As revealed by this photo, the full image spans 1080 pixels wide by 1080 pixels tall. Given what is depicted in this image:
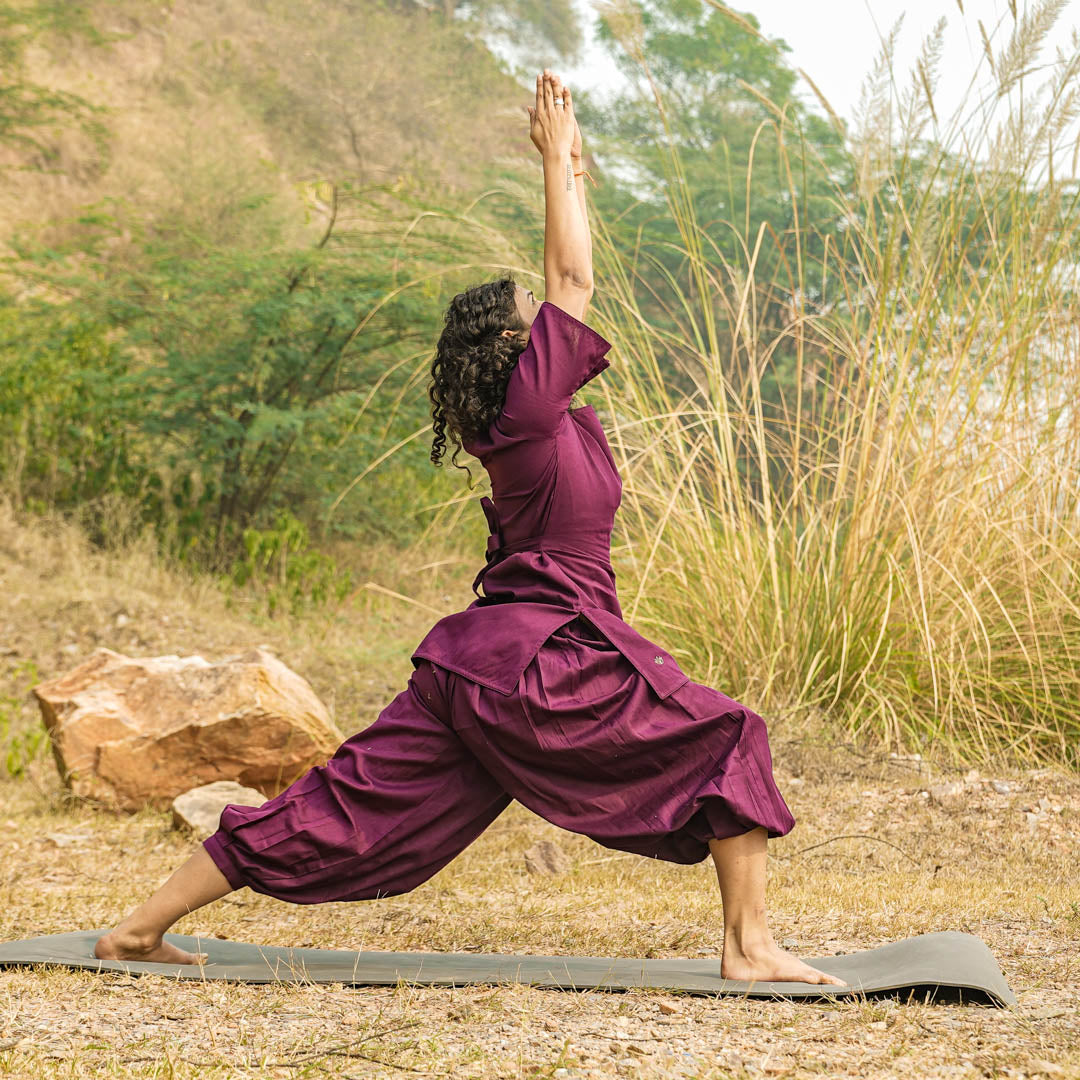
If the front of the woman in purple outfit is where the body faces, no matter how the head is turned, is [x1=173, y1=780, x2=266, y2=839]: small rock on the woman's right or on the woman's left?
on the woman's left

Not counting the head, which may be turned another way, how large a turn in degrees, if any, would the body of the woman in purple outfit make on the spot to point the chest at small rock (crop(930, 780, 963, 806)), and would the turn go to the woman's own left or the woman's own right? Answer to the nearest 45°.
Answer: approximately 45° to the woman's own left

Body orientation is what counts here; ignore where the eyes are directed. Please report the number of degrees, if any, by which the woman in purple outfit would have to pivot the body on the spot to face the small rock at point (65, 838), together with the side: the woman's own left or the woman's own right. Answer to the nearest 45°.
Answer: approximately 135° to the woman's own left

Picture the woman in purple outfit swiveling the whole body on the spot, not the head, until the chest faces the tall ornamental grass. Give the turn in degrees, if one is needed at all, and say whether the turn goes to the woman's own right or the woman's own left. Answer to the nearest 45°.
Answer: approximately 45° to the woman's own left

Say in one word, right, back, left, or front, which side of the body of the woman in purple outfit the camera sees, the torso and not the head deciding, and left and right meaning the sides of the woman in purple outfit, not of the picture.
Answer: right

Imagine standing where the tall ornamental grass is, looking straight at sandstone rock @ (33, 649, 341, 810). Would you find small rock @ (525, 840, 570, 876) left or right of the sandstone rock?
left

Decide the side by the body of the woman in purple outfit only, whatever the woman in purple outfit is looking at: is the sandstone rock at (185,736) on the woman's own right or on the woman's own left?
on the woman's own left

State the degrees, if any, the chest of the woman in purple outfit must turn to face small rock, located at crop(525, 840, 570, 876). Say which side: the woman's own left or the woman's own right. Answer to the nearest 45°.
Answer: approximately 90° to the woman's own left

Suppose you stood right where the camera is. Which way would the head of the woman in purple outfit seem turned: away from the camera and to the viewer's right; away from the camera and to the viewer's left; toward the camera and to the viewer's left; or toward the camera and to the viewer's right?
away from the camera and to the viewer's right
